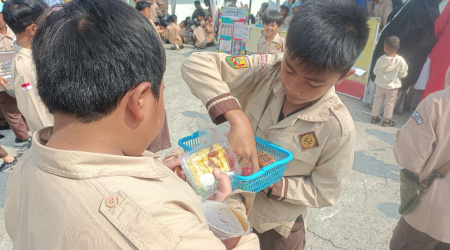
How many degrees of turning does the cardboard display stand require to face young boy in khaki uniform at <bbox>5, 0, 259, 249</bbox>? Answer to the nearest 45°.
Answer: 0° — it already faces them

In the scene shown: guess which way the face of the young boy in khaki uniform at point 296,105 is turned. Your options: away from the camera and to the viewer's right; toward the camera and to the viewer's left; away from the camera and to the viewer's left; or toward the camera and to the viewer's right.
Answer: toward the camera and to the viewer's left

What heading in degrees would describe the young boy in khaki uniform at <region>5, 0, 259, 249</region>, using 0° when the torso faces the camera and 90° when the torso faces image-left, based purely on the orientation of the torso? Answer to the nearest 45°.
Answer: approximately 225°

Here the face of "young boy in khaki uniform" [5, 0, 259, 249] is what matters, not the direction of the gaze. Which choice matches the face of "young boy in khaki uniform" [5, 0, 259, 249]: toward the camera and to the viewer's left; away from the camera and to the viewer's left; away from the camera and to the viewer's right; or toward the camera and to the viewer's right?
away from the camera and to the viewer's right

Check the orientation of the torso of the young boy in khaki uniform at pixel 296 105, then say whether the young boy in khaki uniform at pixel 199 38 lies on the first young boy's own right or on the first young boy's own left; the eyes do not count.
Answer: on the first young boy's own right

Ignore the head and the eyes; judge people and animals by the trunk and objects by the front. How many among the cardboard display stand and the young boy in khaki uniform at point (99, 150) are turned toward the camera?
1

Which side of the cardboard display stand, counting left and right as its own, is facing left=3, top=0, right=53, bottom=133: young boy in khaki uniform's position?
front

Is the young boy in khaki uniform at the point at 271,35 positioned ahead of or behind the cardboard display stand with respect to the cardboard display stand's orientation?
ahead
